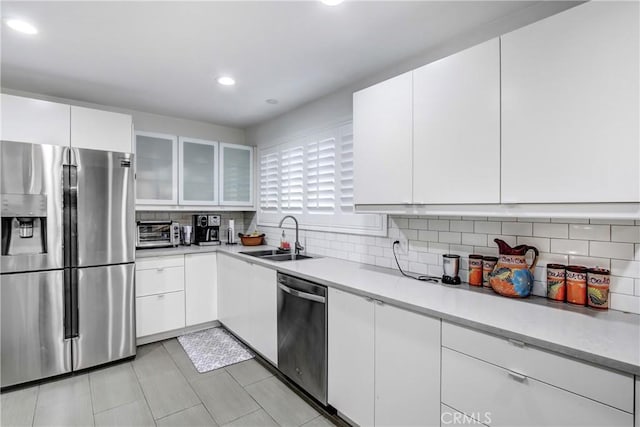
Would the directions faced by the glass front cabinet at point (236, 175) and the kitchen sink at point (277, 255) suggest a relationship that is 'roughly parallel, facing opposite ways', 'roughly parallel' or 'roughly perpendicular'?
roughly perpendicular

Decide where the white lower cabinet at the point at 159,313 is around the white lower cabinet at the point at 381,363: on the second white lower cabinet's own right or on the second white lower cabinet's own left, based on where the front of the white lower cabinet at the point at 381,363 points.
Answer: on the second white lower cabinet's own right

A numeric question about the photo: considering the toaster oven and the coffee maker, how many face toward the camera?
2

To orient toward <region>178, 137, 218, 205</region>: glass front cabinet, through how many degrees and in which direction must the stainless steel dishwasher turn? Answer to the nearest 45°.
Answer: approximately 90° to its right

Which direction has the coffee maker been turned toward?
toward the camera

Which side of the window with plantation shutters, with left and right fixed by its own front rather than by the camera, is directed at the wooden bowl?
right
